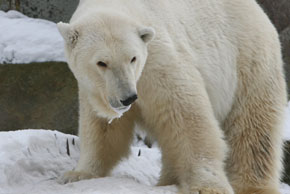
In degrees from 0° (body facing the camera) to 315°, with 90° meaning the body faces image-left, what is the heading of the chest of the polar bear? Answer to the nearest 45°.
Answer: approximately 45°

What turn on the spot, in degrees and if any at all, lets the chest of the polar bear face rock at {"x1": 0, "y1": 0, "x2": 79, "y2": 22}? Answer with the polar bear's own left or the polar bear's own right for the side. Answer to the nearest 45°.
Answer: approximately 90° to the polar bear's own right

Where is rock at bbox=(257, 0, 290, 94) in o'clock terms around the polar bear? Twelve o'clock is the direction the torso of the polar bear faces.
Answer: The rock is roughly at 5 o'clock from the polar bear.
